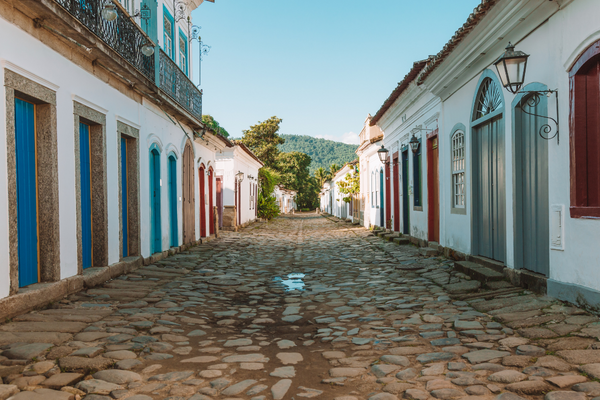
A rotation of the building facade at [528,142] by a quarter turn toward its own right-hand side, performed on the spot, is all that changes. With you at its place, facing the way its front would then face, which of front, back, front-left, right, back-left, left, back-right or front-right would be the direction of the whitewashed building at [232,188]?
front

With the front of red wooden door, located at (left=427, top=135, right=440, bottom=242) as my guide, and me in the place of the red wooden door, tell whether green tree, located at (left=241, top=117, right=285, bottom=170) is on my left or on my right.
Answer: on my right

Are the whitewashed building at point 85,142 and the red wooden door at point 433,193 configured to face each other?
no

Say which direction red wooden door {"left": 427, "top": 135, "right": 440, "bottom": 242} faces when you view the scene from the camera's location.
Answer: facing to the left of the viewer

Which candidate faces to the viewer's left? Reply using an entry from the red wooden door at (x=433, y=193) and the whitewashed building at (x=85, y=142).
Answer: the red wooden door

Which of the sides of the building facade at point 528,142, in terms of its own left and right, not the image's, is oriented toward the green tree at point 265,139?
right

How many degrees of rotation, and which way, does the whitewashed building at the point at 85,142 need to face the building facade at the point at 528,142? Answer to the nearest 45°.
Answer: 0° — it already faces it

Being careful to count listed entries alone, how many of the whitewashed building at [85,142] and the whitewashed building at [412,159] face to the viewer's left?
1

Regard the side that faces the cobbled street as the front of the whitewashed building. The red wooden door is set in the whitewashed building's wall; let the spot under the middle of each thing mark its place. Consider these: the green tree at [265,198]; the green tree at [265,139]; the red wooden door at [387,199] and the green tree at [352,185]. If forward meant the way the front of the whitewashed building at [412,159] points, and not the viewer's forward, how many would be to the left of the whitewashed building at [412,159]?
0

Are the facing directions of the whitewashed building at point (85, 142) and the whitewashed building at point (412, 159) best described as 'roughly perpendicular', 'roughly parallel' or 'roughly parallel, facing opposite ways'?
roughly parallel, facing opposite ways

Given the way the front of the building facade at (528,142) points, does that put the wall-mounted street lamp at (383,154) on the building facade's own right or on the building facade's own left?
on the building facade's own right

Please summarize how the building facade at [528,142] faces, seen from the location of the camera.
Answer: facing the viewer and to the left of the viewer

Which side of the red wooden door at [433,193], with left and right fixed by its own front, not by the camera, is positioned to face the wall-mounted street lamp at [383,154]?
right

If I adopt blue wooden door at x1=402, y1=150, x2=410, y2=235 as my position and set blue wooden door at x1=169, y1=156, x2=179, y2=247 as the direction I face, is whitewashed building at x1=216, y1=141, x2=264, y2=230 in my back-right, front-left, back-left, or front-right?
front-right

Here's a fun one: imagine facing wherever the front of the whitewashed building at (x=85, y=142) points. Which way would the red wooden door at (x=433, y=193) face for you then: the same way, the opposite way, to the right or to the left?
the opposite way

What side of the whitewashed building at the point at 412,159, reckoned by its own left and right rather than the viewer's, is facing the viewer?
left

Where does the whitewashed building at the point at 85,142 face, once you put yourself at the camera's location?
facing the viewer and to the right of the viewer

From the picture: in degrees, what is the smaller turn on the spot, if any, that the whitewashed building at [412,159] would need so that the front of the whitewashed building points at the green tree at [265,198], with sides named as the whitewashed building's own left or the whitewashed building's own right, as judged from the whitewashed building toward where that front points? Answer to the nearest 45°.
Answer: approximately 45° to the whitewashed building's own right

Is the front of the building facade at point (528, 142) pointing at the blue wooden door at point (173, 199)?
no

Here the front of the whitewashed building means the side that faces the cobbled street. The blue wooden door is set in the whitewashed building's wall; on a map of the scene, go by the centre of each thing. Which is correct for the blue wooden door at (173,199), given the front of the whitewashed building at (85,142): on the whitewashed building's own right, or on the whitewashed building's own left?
on the whitewashed building's own left
